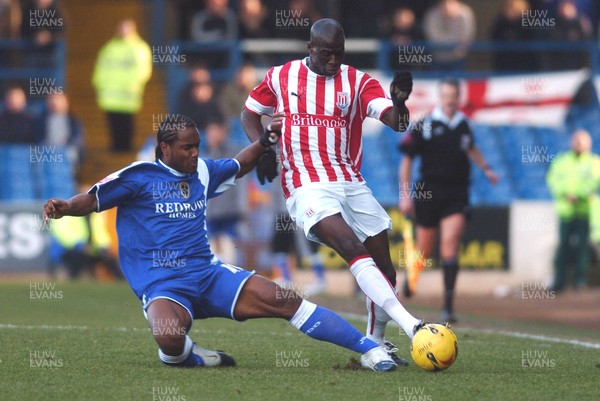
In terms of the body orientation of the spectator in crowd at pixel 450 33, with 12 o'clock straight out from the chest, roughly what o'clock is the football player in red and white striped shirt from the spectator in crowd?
The football player in red and white striped shirt is roughly at 12 o'clock from the spectator in crowd.

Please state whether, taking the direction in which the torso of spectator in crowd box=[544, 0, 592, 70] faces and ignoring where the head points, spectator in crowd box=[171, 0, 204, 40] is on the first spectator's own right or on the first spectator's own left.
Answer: on the first spectator's own right

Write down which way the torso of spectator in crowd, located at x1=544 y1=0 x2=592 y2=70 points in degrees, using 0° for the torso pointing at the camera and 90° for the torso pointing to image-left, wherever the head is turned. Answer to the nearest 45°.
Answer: approximately 0°

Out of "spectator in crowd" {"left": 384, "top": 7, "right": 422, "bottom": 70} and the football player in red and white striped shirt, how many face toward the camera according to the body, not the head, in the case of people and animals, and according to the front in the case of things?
2

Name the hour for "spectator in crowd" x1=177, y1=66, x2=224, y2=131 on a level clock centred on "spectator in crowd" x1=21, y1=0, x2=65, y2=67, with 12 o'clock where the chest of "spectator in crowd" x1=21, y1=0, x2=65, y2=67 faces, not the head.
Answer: "spectator in crowd" x1=177, y1=66, x2=224, y2=131 is roughly at 10 o'clock from "spectator in crowd" x1=21, y1=0, x2=65, y2=67.

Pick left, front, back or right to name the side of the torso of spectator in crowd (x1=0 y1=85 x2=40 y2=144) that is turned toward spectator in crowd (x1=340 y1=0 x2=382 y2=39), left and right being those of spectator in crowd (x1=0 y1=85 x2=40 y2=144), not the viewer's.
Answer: left

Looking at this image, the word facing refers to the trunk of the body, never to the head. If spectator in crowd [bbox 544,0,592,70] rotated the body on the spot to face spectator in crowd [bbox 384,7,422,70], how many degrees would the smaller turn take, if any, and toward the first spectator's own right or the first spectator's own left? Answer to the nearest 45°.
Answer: approximately 90° to the first spectator's own right

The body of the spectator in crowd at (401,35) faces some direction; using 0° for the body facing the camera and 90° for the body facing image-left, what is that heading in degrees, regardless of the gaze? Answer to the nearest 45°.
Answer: approximately 0°
